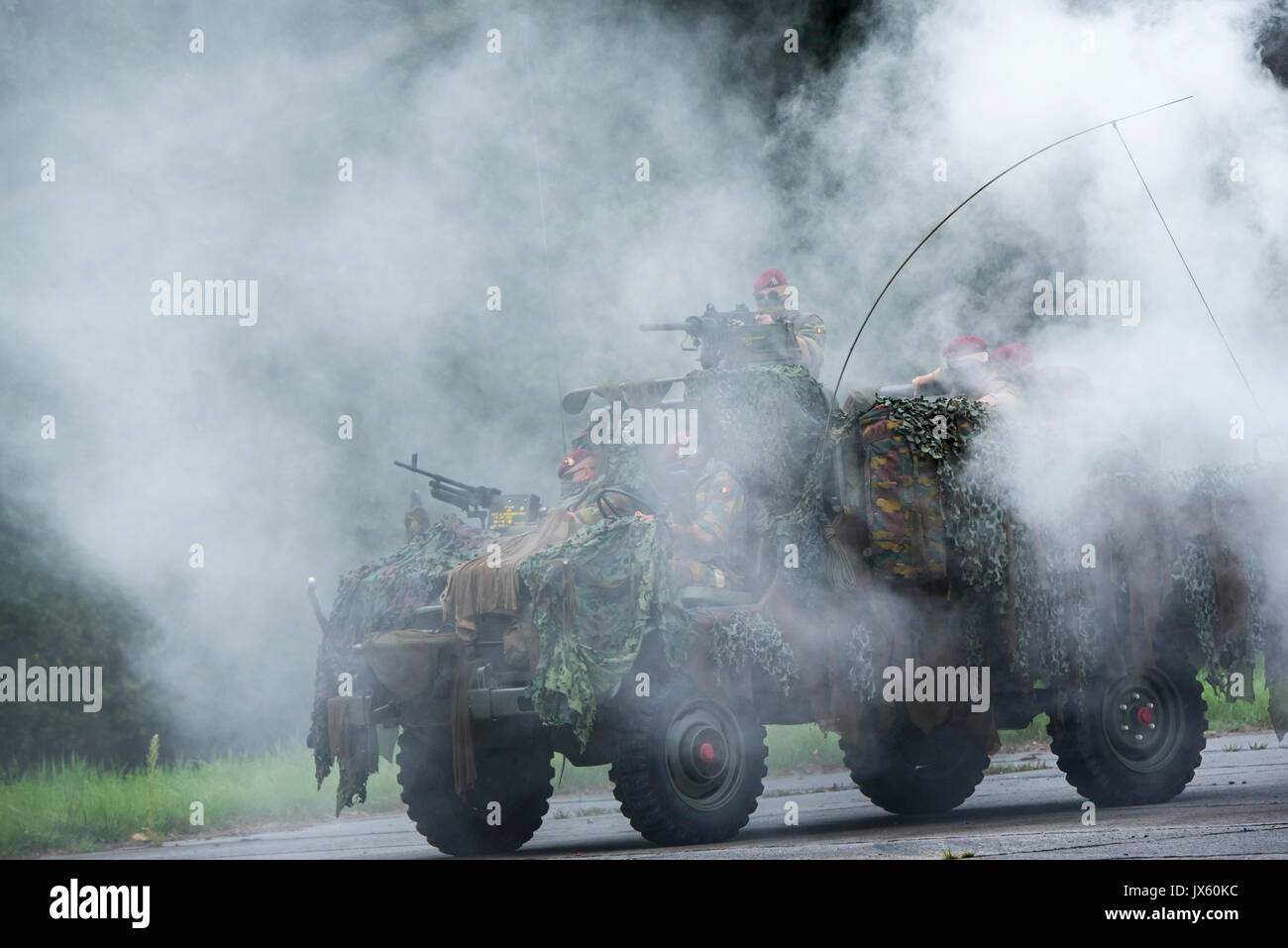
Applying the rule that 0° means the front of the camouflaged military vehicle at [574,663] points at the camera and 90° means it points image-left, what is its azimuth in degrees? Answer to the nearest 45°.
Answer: approximately 45°

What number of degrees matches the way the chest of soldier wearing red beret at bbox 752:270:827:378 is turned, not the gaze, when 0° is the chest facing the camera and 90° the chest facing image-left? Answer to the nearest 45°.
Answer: approximately 45°

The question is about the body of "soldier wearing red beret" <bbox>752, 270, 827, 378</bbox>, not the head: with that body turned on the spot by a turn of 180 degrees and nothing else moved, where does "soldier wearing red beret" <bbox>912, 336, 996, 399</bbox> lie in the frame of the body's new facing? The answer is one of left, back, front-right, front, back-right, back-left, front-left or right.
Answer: front-right

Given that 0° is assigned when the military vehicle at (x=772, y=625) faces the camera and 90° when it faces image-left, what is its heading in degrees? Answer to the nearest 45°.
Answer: approximately 45°
